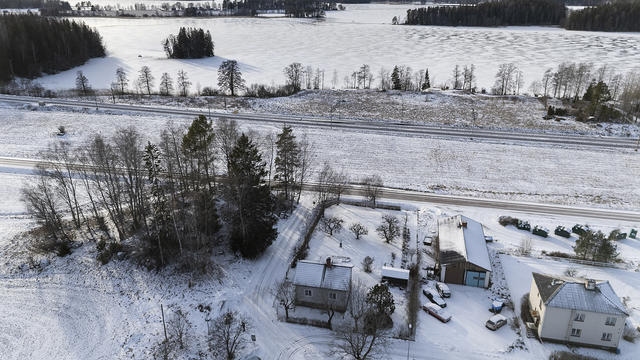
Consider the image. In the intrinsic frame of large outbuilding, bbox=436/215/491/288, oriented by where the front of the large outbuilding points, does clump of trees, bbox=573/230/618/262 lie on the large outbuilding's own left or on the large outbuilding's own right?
on the large outbuilding's own left

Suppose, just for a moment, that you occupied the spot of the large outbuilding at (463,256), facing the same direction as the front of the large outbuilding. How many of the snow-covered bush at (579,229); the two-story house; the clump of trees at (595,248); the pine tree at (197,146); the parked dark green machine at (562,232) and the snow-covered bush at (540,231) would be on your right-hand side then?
1

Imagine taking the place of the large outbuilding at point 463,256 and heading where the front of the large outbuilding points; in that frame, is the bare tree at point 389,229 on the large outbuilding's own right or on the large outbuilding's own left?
on the large outbuilding's own right

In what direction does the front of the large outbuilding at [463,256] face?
toward the camera

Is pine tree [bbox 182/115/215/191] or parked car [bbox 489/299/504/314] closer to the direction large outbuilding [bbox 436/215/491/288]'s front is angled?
the parked car

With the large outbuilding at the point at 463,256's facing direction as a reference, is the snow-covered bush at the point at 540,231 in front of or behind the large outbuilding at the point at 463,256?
behind

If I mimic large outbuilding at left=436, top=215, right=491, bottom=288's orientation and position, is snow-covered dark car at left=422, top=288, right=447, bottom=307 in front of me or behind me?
in front

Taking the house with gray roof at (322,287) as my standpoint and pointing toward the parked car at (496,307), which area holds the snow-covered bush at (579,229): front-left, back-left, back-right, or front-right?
front-left

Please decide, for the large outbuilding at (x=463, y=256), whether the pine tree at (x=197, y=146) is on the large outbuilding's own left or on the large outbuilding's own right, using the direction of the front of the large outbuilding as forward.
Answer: on the large outbuilding's own right

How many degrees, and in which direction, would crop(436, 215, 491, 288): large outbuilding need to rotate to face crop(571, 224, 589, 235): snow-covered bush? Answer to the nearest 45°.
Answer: approximately 135° to its left

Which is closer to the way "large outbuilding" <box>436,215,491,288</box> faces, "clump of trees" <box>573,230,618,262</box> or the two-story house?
the two-story house

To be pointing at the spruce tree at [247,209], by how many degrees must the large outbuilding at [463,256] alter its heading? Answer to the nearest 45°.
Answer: approximately 90° to its right

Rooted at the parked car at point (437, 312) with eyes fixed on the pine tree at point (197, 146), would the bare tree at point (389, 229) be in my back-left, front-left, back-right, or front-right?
front-right

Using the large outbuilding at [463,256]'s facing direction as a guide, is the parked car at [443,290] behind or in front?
in front

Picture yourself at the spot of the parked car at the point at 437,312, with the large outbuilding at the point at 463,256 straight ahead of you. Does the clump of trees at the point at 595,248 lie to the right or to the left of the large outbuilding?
right

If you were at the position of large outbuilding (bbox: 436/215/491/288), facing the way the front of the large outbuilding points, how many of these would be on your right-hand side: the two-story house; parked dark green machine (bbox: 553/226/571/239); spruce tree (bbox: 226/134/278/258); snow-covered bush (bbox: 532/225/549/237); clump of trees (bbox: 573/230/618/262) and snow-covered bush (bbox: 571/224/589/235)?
1

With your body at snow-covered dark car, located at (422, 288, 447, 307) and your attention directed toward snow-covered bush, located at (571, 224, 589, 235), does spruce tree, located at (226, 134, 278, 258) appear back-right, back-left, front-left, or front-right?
back-left
